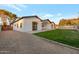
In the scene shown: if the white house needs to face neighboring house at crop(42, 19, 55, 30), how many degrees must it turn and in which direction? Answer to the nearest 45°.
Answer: approximately 45° to its left

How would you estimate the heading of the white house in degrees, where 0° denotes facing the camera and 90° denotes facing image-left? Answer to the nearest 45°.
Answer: approximately 315°
